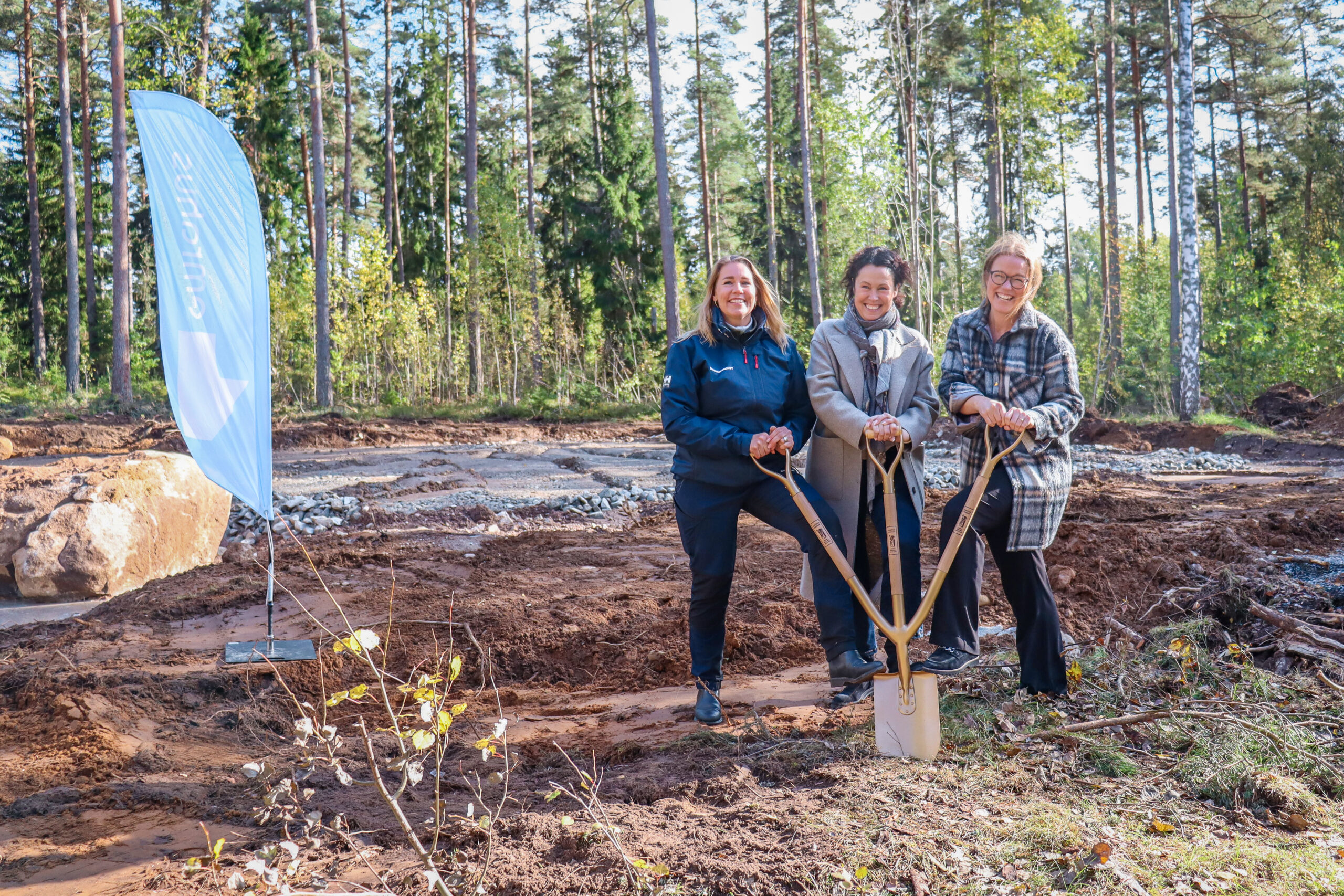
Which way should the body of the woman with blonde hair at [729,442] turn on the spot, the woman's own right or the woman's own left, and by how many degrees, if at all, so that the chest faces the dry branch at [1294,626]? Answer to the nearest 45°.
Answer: approximately 45° to the woman's own left

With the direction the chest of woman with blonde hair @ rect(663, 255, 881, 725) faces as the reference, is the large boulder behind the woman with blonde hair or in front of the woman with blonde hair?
behind

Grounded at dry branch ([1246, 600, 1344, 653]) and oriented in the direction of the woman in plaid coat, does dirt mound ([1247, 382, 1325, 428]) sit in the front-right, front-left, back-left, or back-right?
back-right

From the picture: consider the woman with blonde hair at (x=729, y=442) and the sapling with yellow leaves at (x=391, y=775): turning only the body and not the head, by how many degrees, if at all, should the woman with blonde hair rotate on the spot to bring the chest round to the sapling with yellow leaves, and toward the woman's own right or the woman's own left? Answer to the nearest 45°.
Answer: approximately 90° to the woman's own right

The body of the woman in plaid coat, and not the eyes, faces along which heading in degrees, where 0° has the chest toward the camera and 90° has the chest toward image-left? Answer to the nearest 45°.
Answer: approximately 45°

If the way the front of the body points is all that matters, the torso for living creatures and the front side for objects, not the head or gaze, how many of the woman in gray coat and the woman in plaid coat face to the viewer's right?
0

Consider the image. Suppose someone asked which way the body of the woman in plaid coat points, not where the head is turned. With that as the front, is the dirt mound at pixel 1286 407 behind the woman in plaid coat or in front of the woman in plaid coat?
behind

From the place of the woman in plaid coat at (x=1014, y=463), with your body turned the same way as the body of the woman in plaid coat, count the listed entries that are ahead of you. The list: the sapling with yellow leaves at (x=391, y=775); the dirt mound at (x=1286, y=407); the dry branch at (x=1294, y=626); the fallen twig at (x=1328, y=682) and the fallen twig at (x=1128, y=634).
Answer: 1

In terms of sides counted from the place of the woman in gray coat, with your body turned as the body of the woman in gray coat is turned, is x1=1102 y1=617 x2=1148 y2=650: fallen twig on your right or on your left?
on your left

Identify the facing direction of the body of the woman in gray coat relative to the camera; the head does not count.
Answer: toward the camera
